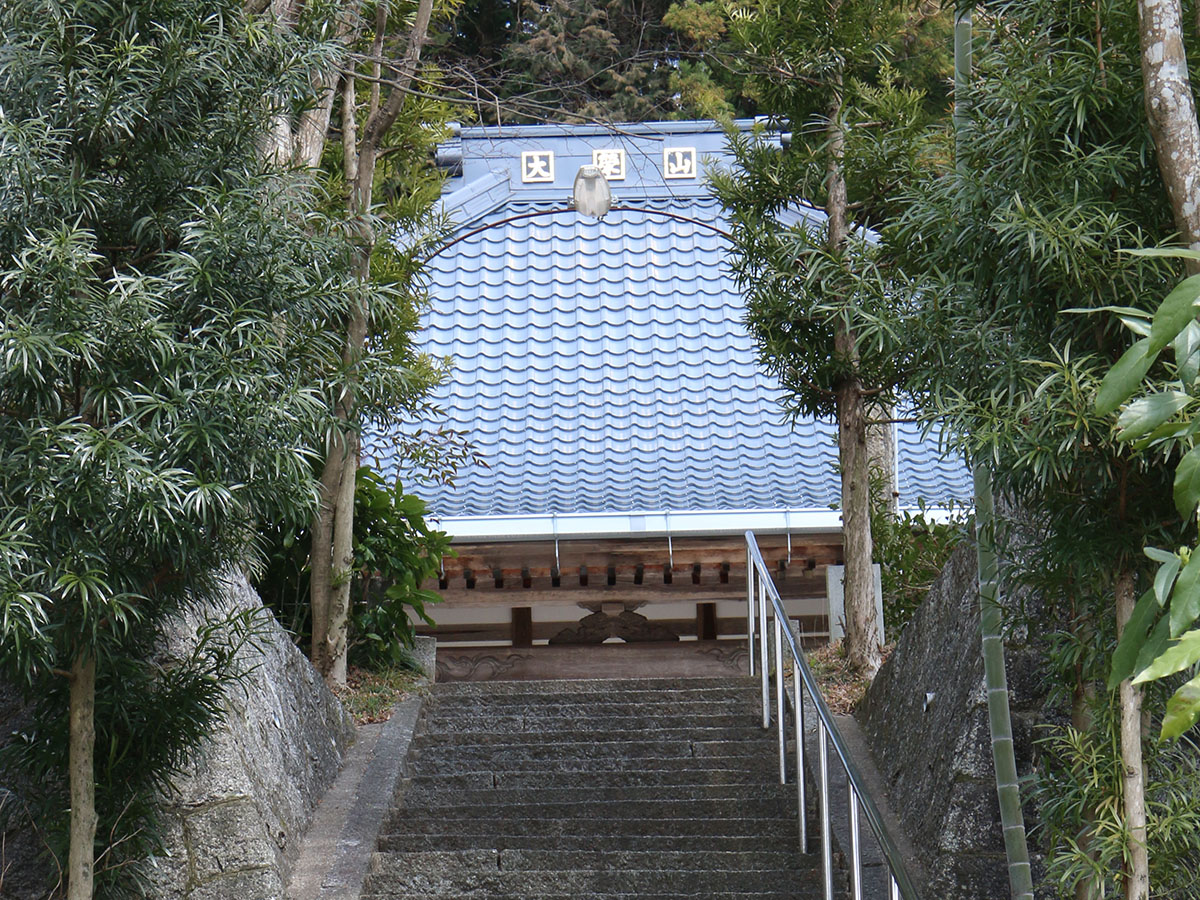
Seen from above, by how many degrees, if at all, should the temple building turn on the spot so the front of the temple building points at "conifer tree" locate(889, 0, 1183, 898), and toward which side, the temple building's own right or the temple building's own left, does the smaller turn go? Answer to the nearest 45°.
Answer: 0° — it already faces it

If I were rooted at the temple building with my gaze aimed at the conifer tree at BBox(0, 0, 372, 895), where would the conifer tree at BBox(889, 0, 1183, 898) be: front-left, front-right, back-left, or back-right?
front-left

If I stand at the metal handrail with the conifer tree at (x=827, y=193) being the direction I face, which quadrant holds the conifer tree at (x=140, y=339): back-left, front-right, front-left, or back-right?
back-left

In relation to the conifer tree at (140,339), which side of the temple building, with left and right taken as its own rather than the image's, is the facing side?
front

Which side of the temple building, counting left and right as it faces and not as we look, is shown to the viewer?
front

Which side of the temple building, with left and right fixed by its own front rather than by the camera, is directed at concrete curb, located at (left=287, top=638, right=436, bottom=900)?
front

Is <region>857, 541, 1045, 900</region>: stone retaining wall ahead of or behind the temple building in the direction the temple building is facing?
ahead

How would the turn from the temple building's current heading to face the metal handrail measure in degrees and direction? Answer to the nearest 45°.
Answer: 0° — it already faces it
